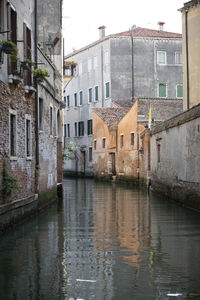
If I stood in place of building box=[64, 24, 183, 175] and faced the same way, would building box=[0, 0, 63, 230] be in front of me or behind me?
in front

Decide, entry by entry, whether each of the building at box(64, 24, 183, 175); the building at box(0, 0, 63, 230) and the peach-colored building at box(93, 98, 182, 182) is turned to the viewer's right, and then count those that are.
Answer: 1

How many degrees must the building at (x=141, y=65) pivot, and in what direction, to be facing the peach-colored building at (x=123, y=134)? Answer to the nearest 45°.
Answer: approximately 45° to its left

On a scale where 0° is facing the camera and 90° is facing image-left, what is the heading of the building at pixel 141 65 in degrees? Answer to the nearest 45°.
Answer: approximately 45°

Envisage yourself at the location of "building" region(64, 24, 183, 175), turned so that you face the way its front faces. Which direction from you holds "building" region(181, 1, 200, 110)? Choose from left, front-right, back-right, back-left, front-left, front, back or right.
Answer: front-left

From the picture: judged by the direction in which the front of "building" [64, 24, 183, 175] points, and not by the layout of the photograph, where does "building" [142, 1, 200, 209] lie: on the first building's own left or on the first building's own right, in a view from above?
on the first building's own left

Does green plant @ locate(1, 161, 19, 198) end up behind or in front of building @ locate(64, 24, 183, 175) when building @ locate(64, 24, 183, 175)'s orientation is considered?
in front

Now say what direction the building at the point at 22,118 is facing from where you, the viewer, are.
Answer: facing to the right of the viewer

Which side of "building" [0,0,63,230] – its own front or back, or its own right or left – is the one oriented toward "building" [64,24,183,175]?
left
